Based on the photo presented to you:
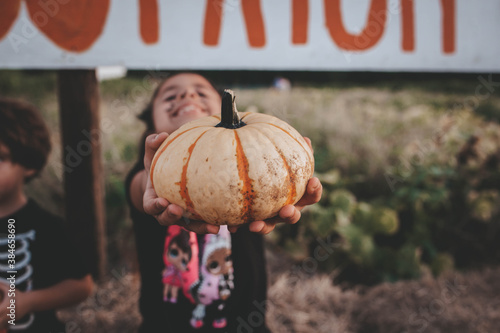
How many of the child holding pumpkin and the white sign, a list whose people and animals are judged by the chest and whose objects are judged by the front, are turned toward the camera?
2

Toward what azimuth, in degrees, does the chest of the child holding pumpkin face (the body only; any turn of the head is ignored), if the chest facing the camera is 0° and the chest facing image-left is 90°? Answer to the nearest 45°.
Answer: approximately 0°

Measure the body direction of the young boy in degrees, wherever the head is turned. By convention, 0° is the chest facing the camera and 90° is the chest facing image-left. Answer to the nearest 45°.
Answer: approximately 45°

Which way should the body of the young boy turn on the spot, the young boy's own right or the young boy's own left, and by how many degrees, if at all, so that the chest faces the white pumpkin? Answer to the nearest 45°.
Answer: approximately 90° to the young boy's own left

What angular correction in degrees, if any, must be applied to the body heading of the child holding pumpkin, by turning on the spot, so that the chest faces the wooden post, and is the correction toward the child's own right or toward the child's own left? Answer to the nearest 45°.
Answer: approximately 135° to the child's own right

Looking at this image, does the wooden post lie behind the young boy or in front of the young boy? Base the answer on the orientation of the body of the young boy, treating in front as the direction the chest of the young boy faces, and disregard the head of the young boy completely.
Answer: behind
